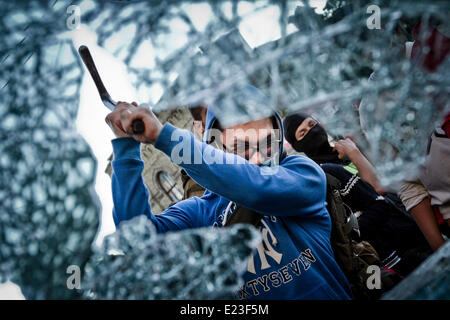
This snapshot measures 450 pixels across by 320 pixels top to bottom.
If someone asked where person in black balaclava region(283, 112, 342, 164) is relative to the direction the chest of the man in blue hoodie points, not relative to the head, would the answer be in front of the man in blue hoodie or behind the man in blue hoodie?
behind

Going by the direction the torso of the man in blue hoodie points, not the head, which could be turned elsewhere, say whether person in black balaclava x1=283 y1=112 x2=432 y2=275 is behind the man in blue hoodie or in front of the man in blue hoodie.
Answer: behind

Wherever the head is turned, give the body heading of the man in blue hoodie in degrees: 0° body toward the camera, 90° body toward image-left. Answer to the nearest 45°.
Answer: approximately 45°
